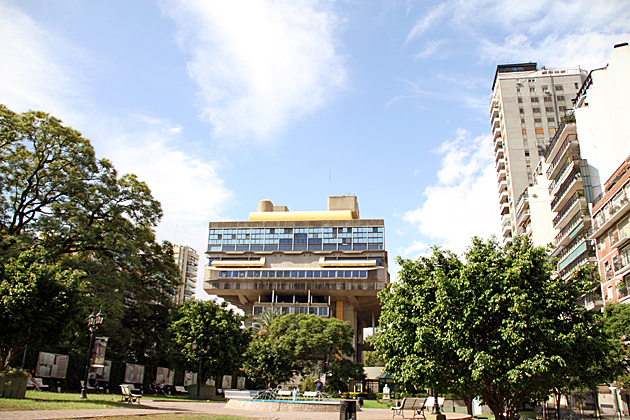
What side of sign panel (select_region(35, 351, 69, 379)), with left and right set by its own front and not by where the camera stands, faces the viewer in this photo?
front

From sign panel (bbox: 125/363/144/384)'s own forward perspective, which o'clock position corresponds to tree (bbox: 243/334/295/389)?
The tree is roughly at 8 o'clock from the sign panel.

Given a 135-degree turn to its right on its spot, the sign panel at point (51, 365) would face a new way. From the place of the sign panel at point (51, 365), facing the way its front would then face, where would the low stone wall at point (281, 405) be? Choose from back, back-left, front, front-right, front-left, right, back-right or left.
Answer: back

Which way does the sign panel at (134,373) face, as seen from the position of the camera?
facing the viewer

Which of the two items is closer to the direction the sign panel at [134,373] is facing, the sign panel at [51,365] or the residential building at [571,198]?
the sign panel

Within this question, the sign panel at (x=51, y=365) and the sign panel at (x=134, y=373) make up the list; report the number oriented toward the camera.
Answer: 2

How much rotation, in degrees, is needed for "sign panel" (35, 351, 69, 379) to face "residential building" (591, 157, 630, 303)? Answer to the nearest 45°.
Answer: approximately 90° to its left

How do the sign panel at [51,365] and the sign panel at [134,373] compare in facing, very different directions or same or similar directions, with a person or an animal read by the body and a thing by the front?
same or similar directions

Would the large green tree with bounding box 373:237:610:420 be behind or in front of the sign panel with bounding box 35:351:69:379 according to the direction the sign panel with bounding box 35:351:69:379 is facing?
in front

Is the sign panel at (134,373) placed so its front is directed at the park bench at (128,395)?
yes
